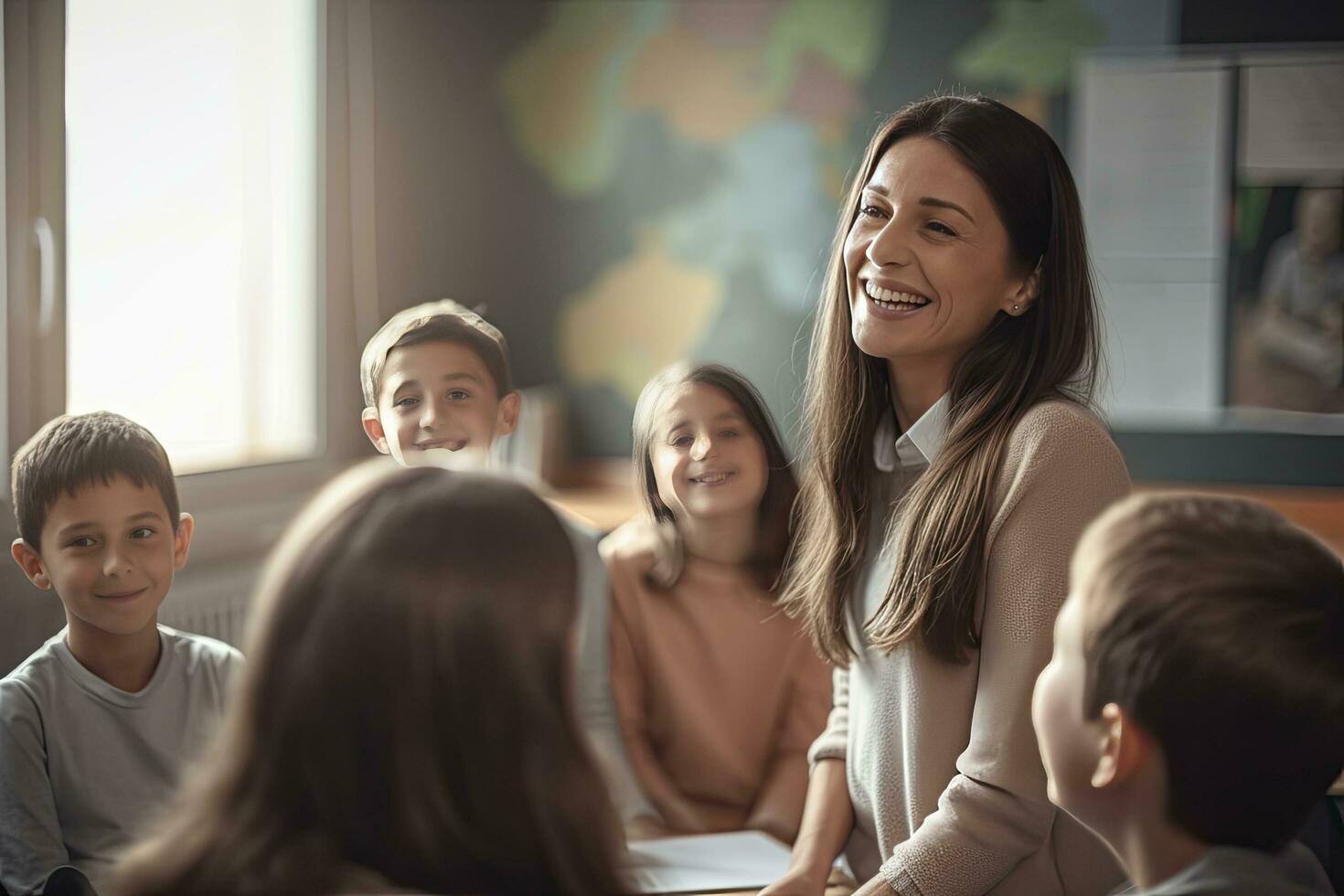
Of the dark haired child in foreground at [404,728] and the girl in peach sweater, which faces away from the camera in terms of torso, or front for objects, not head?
the dark haired child in foreground

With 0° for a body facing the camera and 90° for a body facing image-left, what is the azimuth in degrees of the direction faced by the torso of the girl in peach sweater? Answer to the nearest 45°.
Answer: approximately 0°

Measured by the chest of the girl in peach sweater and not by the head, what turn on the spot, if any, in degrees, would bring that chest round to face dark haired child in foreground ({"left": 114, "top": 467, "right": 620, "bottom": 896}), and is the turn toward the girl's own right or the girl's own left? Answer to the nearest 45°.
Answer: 0° — they already face them

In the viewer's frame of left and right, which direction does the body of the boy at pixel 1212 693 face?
facing away from the viewer and to the left of the viewer

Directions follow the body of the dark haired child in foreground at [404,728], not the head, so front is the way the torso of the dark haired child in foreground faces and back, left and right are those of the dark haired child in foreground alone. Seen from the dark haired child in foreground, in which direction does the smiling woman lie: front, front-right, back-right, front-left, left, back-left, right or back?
front-right

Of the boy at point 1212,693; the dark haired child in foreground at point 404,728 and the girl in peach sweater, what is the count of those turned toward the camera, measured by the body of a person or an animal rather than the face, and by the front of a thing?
1

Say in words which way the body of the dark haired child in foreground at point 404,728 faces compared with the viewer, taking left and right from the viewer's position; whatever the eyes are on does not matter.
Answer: facing away from the viewer

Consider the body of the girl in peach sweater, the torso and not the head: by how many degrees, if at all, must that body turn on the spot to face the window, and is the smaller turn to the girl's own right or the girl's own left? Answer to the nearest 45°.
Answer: approximately 135° to the girl's own right

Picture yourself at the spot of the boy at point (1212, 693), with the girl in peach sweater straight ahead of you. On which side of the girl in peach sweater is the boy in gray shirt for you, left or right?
left

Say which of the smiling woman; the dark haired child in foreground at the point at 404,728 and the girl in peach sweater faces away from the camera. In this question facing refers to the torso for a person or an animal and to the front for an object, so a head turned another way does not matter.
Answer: the dark haired child in foreground

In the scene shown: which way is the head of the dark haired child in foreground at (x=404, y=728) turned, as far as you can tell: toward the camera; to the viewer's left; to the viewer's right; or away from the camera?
away from the camera

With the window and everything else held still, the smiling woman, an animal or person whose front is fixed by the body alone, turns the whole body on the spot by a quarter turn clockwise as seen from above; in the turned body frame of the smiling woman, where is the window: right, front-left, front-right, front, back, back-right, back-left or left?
front

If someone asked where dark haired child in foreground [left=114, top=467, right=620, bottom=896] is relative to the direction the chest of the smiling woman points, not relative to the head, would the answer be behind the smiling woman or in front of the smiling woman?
in front
